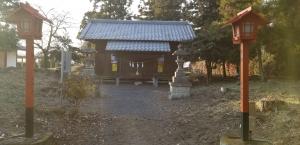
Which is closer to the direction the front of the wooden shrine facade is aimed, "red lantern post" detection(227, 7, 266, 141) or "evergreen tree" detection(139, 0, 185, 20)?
the red lantern post

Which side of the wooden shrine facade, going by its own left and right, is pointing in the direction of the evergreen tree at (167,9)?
back

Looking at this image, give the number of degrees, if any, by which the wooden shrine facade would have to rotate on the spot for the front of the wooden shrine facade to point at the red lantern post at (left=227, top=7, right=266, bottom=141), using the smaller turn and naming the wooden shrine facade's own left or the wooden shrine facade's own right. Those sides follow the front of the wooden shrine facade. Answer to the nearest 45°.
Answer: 0° — it already faces it

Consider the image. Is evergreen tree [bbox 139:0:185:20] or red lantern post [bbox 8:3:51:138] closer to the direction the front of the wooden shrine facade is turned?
the red lantern post

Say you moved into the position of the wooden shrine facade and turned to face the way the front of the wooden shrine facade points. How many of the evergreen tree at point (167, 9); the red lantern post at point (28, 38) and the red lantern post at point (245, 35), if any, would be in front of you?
2

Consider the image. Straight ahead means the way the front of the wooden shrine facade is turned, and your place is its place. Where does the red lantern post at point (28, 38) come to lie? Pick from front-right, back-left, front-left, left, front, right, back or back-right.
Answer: front

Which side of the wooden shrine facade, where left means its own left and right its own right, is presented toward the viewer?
front
